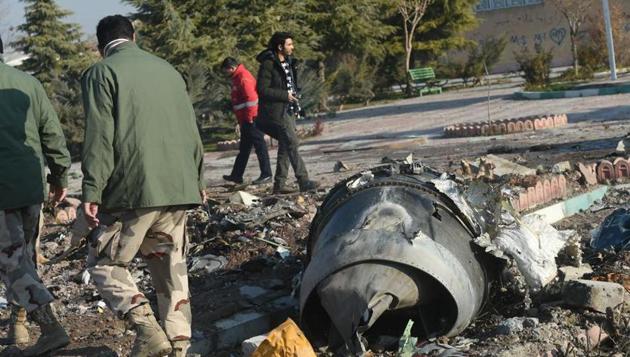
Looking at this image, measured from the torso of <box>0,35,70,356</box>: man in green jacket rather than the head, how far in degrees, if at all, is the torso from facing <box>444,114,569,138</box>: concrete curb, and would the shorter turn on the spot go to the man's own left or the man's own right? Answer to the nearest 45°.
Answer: approximately 45° to the man's own right

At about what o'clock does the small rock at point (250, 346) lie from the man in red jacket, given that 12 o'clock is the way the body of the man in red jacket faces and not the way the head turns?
The small rock is roughly at 9 o'clock from the man in red jacket.

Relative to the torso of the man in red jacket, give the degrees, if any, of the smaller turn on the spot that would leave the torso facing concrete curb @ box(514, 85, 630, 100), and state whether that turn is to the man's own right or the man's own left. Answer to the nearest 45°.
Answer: approximately 135° to the man's own right

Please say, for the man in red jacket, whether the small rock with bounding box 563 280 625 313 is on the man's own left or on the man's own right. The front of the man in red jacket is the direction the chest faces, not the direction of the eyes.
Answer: on the man's own left

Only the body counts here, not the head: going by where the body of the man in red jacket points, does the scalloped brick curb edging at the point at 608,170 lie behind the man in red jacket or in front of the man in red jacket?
behind

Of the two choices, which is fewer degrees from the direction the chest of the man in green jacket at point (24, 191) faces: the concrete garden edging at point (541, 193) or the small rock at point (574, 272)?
the concrete garden edging

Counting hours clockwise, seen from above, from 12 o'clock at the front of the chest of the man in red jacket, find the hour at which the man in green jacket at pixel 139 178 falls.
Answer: The man in green jacket is roughly at 9 o'clock from the man in red jacket.

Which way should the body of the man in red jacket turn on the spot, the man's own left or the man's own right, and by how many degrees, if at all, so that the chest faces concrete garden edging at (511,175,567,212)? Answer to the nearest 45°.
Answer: approximately 135° to the man's own left

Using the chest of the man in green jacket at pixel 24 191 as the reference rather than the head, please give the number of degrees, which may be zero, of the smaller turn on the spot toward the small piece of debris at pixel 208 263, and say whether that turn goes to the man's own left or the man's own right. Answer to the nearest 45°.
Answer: approximately 45° to the man's own right

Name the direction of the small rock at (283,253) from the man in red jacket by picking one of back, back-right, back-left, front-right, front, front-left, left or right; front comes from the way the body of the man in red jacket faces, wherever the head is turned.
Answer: left

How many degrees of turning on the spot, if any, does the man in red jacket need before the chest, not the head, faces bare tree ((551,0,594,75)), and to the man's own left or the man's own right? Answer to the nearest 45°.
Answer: approximately 135° to the man's own right

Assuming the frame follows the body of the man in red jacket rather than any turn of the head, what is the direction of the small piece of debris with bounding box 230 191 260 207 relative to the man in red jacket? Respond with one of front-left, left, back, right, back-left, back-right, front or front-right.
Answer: left

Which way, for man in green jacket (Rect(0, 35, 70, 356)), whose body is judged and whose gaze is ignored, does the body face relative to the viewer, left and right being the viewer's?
facing away from the viewer

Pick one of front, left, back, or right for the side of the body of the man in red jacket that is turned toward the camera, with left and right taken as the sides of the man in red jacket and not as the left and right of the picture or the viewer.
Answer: left

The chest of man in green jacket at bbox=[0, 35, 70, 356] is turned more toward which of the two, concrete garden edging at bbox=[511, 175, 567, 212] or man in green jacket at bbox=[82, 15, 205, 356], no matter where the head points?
the concrete garden edging

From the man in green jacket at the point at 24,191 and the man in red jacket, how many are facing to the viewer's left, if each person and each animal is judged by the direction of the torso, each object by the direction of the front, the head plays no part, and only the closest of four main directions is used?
1
